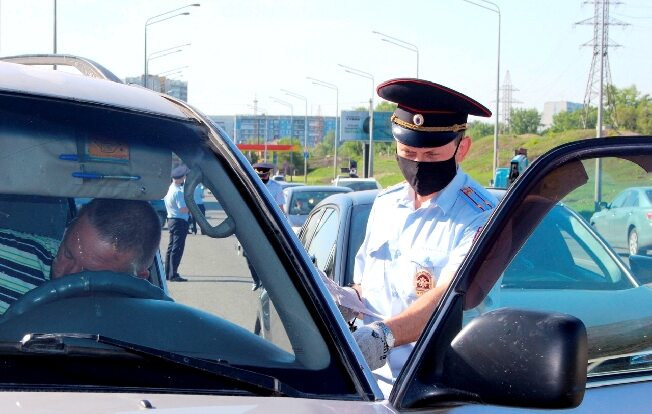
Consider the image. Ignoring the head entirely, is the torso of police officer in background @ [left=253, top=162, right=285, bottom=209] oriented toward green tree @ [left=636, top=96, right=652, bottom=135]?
no

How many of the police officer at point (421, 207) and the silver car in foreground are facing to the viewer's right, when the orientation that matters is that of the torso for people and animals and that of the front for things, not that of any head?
0

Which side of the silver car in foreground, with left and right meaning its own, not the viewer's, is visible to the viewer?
front

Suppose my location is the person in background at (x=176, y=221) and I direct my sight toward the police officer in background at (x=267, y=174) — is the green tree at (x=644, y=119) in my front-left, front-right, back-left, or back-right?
front-right

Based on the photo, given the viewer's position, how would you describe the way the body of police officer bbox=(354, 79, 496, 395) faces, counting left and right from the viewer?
facing the viewer and to the left of the viewer

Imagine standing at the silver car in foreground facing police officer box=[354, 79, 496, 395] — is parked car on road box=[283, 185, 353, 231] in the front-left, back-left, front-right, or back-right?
front-left

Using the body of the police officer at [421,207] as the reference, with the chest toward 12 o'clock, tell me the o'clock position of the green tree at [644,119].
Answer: The green tree is roughly at 5 o'clock from the police officer.

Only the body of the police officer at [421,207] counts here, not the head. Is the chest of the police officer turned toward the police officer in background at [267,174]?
no

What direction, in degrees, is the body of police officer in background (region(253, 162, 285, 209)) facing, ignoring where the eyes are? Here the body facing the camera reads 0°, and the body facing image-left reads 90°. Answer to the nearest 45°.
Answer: approximately 45°

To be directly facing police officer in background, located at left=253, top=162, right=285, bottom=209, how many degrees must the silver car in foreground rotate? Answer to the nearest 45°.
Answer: approximately 180°

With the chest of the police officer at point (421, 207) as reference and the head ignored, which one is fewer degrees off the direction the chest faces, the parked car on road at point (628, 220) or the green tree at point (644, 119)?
the parked car on road

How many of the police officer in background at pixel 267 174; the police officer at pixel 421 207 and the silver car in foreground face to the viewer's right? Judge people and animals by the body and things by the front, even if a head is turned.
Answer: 0

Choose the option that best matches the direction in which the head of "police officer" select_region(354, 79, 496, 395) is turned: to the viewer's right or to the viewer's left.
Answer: to the viewer's left

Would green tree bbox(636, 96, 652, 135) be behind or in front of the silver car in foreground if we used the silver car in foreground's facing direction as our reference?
behind
